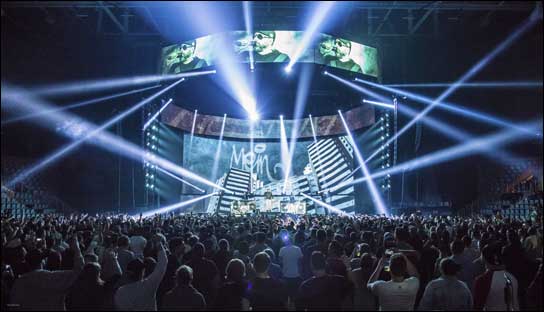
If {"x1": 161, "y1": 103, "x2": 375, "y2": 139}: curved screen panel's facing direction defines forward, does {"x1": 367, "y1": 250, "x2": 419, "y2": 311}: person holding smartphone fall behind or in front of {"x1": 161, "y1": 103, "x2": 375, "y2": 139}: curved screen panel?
in front

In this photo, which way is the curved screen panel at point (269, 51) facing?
toward the camera

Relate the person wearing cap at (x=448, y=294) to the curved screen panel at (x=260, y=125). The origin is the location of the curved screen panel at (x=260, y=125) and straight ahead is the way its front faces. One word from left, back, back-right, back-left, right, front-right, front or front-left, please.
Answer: front

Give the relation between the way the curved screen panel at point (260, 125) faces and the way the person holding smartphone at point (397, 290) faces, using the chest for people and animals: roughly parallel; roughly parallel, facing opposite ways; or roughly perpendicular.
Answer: roughly parallel, facing opposite ways

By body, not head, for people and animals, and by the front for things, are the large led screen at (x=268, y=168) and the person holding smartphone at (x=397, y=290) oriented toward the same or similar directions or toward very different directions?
very different directions

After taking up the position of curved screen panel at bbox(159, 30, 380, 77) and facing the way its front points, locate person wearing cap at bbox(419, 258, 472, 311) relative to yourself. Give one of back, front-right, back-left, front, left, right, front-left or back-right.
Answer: front

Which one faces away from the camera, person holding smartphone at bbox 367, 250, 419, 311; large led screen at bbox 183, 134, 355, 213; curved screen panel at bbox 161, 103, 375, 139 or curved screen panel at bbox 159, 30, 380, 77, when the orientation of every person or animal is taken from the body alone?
the person holding smartphone

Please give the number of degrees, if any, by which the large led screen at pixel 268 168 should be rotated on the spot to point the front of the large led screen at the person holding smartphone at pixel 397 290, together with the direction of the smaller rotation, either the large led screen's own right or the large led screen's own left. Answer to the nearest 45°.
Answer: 0° — it already faces them

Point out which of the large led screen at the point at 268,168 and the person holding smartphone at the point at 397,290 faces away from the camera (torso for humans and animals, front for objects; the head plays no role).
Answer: the person holding smartphone

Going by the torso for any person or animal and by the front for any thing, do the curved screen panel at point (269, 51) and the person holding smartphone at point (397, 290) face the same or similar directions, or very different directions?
very different directions

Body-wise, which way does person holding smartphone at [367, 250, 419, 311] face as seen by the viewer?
away from the camera

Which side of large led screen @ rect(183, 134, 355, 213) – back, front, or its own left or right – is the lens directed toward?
front

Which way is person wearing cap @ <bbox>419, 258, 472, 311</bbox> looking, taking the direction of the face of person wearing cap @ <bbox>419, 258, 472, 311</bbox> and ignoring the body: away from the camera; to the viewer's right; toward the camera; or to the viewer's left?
away from the camera

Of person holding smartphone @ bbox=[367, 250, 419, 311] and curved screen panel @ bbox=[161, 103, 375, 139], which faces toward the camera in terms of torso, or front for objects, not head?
the curved screen panel
